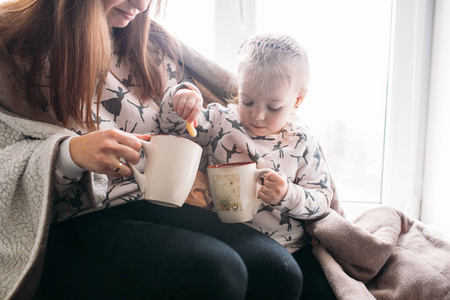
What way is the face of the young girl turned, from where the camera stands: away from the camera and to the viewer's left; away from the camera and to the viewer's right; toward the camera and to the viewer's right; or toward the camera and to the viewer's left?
toward the camera and to the viewer's left

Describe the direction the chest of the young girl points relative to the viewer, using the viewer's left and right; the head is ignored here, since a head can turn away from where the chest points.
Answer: facing the viewer and to the left of the viewer

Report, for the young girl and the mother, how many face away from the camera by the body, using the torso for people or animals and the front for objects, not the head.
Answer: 0

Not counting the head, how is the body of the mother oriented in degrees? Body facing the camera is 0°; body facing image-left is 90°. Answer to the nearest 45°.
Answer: approximately 315°

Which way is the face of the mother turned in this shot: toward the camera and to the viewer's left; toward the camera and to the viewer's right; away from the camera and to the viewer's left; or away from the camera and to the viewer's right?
toward the camera and to the viewer's right
